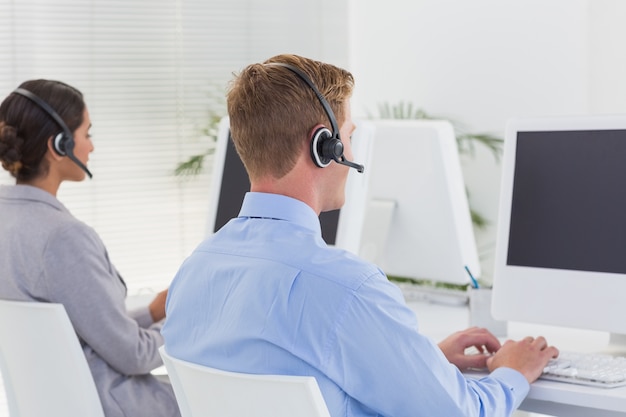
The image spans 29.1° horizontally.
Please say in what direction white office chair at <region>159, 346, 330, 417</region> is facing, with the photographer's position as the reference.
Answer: facing away from the viewer and to the right of the viewer

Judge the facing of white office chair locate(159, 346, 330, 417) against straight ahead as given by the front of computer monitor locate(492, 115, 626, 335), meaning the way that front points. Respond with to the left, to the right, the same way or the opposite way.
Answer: the opposite way

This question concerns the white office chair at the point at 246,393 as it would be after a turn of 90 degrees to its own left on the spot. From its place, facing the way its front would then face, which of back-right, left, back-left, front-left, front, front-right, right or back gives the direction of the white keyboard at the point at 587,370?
right

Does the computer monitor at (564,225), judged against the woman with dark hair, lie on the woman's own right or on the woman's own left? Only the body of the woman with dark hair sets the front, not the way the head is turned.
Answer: on the woman's own right

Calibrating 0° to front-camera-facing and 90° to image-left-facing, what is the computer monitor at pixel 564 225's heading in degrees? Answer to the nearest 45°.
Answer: approximately 45°

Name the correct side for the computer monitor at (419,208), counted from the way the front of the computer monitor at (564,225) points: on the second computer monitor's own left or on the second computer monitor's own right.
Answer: on the second computer monitor's own right

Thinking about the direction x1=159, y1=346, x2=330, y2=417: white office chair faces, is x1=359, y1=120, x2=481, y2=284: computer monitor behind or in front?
in front

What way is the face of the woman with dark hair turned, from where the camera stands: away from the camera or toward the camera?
away from the camera

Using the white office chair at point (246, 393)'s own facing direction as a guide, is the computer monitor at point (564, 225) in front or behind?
in front

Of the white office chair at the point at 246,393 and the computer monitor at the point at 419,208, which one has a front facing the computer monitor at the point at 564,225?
the white office chair

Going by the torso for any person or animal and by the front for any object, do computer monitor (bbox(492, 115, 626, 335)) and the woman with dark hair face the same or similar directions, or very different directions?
very different directions

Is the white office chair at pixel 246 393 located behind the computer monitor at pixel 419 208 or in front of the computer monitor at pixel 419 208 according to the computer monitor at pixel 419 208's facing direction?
behind
